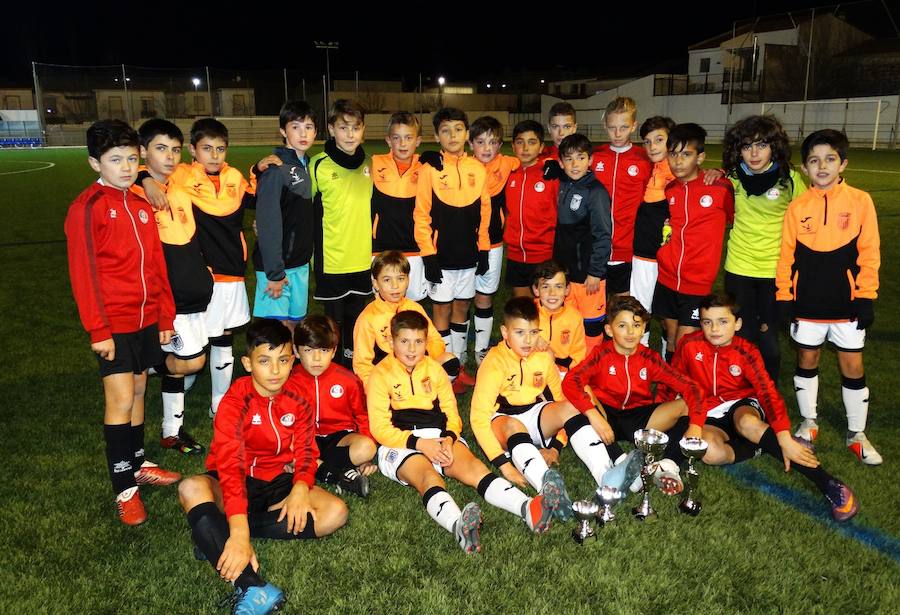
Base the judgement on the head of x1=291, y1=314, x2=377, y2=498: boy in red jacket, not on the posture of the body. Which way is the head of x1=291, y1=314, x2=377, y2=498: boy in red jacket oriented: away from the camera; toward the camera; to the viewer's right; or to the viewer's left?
toward the camera

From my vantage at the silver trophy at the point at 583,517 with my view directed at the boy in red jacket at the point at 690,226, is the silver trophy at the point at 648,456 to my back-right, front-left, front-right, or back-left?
front-right

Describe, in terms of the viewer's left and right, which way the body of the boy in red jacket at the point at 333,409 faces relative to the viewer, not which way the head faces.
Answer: facing the viewer

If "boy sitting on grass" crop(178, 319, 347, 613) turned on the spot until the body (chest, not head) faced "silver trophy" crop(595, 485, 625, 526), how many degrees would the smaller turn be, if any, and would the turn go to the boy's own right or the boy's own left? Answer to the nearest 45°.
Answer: approximately 90° to the boy's own left

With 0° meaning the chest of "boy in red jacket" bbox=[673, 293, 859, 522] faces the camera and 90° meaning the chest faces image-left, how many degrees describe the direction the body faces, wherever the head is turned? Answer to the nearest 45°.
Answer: approximately 0°

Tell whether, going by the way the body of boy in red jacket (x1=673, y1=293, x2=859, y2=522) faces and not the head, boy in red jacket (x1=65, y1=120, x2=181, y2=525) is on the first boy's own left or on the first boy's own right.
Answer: on the first boy's own right

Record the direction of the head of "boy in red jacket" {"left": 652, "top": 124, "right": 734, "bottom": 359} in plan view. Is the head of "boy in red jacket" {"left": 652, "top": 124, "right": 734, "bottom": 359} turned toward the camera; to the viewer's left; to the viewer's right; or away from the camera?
toward the camera

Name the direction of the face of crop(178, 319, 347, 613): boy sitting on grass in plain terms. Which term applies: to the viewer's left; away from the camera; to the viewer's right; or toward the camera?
toward the camera

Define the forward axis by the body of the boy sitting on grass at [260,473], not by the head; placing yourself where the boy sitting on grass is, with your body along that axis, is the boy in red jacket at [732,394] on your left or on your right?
on your left

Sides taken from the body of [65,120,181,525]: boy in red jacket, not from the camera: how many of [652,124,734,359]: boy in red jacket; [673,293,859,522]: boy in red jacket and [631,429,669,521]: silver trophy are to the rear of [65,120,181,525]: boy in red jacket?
0

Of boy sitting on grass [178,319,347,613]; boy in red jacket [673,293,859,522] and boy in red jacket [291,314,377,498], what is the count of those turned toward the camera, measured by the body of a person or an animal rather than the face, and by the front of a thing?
3
